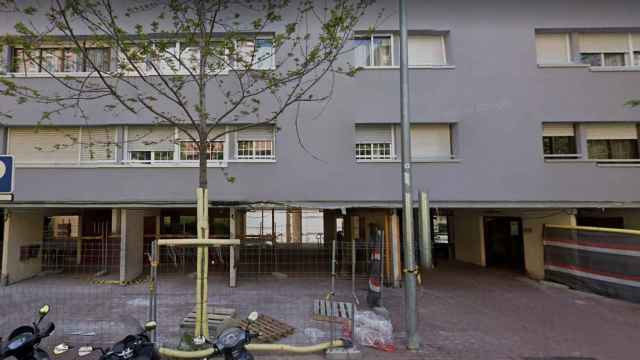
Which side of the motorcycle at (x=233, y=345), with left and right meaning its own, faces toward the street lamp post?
left

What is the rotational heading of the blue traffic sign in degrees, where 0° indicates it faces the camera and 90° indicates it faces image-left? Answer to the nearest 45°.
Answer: approximately 0°

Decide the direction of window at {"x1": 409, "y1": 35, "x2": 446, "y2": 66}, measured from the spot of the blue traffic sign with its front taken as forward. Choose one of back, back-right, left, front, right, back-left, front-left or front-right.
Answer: left

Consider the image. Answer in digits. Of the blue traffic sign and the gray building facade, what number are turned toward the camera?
2

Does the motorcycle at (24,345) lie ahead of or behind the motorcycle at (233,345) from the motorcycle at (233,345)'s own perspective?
behind

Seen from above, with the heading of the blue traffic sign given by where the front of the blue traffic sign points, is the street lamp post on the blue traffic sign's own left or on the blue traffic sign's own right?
on the blue traffic sign's own left
